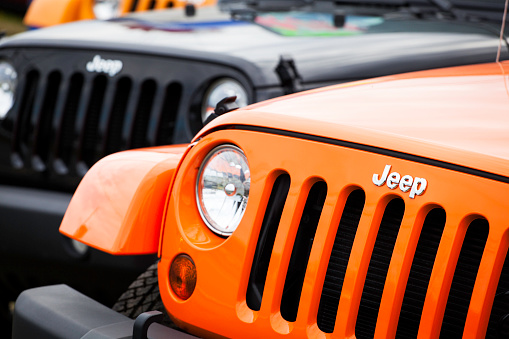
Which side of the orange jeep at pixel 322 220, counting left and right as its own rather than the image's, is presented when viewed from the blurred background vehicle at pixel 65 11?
right

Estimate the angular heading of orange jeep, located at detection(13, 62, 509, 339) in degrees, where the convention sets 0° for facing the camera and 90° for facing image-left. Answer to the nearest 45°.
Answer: approximately 45°
